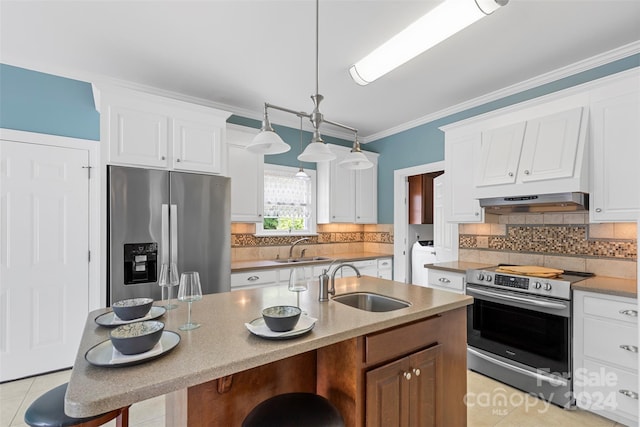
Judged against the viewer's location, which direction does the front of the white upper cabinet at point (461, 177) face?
facing the viewer and to the left of the viewer

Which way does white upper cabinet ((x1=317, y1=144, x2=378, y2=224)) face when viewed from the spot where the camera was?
facing the viewer and to the right of the viewer

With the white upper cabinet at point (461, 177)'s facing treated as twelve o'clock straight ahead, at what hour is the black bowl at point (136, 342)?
The black bowl is roughly at 11 o'clock from the white upper cabinet.

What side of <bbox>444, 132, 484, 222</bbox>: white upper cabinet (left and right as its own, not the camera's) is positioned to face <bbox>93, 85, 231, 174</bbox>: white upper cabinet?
front

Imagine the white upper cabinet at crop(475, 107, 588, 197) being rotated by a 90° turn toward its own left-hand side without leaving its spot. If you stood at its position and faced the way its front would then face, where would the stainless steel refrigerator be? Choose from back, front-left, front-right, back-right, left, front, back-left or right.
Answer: right

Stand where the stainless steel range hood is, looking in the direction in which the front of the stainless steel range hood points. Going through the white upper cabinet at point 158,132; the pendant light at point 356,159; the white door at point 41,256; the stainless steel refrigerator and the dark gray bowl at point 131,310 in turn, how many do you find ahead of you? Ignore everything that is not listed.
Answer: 5

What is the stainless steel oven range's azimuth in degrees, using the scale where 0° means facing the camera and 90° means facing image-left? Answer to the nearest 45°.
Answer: approximately 45°

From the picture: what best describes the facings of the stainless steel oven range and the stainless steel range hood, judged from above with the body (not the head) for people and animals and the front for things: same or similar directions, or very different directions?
same or similar directions

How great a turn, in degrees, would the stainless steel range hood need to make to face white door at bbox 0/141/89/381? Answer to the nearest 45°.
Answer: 0° — it already faces it

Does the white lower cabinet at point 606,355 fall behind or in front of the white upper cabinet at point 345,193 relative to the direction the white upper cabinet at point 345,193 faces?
in front

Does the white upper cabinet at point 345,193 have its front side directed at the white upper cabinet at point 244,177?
no

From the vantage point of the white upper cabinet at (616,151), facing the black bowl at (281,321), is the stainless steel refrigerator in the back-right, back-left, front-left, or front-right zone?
front-right

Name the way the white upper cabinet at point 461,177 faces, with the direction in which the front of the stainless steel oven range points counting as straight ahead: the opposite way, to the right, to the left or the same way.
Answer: the same way
